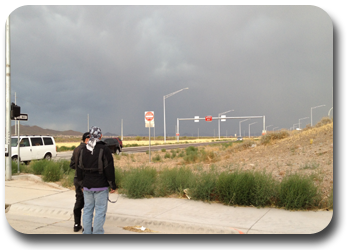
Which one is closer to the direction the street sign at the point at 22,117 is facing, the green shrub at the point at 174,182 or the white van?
the green shrub

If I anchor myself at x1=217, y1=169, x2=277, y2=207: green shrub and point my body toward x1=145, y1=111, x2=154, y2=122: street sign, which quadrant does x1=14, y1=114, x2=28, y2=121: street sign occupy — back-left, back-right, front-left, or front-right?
front-left

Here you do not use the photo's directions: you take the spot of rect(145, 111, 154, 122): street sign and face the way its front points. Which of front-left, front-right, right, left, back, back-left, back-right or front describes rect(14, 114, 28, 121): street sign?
front-right

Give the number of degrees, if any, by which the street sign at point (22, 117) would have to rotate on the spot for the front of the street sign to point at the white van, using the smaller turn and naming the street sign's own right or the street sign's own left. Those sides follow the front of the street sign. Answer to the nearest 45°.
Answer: approximately 180°

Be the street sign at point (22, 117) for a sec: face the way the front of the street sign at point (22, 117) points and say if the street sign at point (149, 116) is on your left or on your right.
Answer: on your left

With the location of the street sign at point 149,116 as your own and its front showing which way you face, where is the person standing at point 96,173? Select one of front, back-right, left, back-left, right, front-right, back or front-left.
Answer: front

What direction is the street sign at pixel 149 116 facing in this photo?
toward the camera

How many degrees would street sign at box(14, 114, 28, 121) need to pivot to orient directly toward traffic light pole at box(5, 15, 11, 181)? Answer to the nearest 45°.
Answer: approximately 45° to its right

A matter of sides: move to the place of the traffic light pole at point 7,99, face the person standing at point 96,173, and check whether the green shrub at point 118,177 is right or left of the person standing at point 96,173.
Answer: left

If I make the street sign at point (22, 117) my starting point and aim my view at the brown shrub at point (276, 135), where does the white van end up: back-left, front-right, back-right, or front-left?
front-left

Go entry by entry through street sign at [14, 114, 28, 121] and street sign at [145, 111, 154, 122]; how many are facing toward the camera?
2

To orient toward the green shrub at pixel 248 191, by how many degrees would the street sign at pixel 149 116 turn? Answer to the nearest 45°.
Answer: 0° — it already faces it

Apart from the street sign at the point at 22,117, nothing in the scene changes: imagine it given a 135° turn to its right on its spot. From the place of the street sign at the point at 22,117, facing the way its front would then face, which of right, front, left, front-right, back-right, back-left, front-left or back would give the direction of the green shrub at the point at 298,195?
back
